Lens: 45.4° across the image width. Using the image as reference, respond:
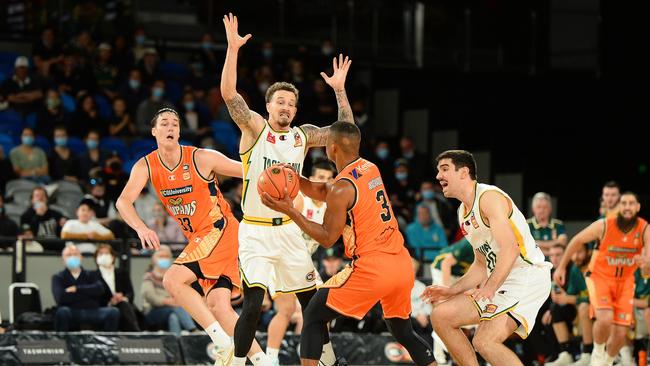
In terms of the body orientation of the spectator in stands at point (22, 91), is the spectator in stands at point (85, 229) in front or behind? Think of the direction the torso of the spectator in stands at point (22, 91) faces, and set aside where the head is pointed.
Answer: in front

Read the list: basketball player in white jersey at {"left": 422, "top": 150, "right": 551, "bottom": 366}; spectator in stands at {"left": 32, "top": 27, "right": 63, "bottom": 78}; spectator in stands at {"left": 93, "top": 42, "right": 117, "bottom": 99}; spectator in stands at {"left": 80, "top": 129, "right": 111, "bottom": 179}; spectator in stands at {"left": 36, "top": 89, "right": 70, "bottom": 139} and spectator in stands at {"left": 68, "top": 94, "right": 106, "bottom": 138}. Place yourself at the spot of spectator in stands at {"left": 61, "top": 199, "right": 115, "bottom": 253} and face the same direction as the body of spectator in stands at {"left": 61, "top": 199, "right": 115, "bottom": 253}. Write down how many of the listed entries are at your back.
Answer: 5

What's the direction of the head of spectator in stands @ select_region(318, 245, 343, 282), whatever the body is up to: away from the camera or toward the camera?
toward the camera

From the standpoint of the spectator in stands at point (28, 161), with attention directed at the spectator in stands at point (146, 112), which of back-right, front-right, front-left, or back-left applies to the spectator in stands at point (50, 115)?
front-left

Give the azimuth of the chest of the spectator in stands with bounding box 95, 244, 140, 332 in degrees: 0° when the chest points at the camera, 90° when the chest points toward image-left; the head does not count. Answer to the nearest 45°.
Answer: approximately 0°

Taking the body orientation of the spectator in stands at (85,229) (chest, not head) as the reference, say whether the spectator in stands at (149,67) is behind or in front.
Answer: behind

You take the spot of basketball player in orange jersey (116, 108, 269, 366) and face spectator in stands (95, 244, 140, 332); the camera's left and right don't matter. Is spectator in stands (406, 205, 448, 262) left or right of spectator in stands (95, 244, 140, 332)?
right

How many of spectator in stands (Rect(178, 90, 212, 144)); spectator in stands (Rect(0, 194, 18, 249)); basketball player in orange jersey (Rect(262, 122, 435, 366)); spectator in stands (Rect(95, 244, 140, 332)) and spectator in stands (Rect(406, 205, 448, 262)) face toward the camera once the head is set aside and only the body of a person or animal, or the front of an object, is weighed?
4

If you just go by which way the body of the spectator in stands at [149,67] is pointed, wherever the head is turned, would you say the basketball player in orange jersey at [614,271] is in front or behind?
in front

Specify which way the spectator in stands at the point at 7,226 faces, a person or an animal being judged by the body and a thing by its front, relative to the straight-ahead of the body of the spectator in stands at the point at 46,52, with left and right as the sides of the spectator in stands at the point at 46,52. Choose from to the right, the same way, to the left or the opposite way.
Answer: the same way

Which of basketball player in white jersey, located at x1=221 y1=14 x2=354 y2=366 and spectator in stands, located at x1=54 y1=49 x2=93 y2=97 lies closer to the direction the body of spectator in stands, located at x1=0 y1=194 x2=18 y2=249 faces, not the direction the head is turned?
the basketball player in white jersey

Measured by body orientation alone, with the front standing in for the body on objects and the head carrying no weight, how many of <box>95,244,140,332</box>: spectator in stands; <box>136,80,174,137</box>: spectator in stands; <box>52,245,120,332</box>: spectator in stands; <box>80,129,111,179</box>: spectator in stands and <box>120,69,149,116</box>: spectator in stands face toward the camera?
5

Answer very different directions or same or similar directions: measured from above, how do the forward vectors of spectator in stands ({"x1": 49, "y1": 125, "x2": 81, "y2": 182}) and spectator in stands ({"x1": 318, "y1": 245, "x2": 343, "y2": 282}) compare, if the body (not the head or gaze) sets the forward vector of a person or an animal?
same or similar directions

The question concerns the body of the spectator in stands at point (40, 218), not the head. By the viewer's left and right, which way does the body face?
facing the viewer

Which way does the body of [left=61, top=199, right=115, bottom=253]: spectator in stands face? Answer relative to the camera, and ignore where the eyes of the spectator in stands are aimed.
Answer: toward the camera
